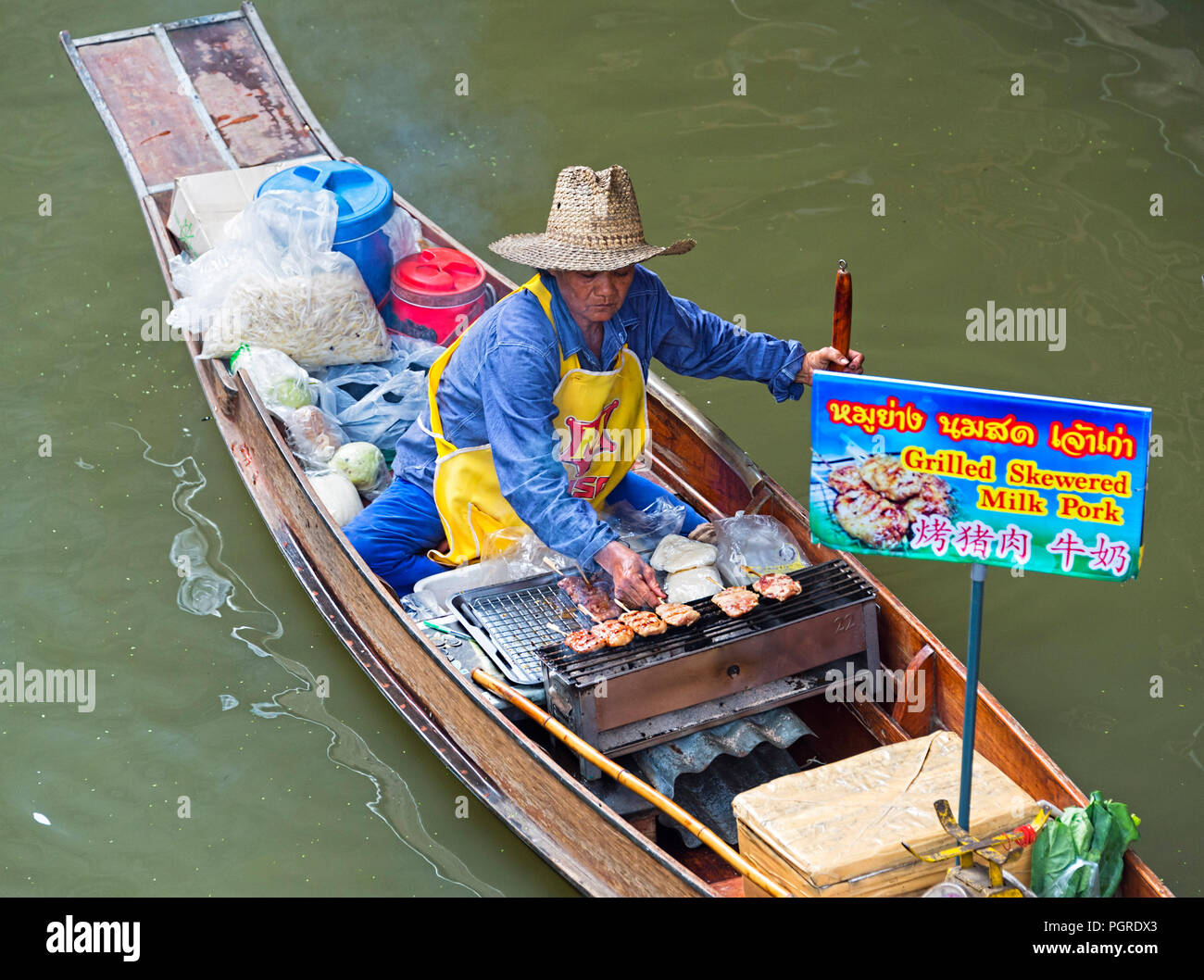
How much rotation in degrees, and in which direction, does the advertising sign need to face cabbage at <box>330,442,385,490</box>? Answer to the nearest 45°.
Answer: approximately 135° to its right

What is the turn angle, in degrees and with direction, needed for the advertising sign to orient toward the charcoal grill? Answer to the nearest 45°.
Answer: approximately 135° to its right

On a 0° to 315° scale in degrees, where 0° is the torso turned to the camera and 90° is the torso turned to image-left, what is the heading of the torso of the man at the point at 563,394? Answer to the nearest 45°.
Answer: approximately 315°

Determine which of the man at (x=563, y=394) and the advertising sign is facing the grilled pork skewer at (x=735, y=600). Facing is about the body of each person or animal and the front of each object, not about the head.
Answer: the man

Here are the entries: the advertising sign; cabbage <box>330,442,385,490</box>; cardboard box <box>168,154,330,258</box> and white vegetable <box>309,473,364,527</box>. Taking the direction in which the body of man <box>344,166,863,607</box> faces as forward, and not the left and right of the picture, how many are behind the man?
3

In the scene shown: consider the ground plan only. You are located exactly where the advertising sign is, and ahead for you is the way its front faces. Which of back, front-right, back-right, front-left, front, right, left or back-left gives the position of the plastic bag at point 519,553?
back-right

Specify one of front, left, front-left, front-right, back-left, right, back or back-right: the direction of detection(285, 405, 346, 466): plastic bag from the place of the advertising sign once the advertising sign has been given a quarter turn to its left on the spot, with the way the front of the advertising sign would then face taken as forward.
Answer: back-left

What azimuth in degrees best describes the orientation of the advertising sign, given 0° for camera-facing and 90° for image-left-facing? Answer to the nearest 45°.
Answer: approximately 0°
